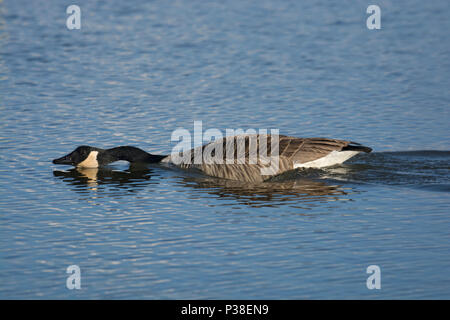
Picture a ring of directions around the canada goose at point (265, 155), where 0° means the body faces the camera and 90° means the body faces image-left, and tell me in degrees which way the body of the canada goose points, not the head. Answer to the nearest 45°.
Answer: approximately 90°
